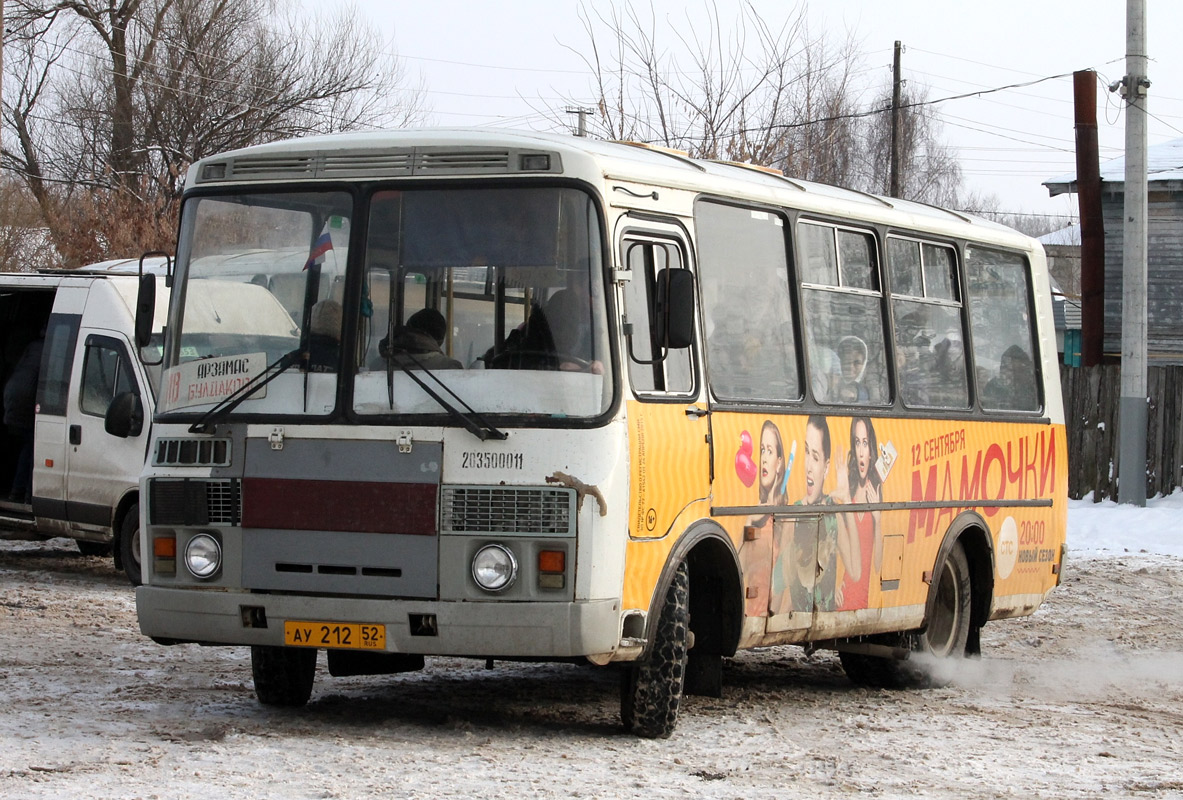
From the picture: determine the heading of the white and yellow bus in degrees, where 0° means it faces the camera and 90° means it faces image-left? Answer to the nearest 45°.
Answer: approximately 45°

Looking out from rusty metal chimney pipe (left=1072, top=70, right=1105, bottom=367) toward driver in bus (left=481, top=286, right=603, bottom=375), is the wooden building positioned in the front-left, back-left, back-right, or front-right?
back-left

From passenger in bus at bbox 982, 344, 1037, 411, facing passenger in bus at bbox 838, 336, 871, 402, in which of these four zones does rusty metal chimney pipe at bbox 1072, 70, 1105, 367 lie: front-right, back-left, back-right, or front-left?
back-right

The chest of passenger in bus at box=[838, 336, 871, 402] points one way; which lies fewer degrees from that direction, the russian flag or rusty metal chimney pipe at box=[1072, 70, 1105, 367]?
the russian flag

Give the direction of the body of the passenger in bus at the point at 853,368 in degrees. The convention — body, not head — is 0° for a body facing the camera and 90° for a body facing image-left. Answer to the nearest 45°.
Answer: approximately 45°

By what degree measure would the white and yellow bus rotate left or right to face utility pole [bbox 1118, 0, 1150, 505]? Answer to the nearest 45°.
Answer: approximately 180°

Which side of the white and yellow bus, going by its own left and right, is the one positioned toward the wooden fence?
back

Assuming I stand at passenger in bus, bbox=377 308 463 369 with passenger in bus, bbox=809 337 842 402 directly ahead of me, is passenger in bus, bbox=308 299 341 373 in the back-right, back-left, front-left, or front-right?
back-left

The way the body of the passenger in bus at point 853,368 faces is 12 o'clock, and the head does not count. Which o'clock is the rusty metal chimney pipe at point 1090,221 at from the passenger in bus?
The rusty metal chimney pipe is roughly at 5 o'clock from the passenger in bus.
